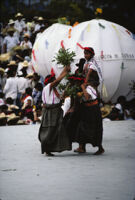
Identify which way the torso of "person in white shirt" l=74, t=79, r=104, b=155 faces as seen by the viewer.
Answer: to the viewer's left

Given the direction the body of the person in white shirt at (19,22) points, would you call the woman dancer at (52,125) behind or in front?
in front

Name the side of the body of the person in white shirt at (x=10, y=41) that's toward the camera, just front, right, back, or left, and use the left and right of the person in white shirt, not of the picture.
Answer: front

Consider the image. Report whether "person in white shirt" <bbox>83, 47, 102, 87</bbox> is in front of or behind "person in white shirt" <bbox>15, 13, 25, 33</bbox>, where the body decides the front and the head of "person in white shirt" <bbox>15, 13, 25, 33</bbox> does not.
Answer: in front

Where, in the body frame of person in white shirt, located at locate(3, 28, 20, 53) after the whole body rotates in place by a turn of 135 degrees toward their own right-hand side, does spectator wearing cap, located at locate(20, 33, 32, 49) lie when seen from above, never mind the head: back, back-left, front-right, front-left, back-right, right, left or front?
back

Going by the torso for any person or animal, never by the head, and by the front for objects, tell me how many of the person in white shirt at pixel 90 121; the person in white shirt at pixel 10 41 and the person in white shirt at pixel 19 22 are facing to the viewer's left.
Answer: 1

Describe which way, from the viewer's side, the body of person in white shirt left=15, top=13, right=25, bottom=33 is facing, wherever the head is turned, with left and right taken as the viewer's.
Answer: facing the viewer

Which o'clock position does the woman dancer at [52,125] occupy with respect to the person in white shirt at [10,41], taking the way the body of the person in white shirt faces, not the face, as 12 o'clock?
The woman dancer is roughly at 12 o'clock from the person in white shirt.

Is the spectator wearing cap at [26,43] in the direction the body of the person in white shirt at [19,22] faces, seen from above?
yes

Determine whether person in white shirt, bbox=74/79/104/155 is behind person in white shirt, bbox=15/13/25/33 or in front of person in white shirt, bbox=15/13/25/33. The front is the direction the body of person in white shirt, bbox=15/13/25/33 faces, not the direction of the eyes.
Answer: in front

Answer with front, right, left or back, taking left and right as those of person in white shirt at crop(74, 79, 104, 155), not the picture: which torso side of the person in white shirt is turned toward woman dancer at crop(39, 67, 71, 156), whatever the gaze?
front
